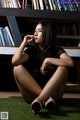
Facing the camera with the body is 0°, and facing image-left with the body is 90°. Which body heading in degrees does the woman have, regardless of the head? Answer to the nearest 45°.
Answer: approximately 0°

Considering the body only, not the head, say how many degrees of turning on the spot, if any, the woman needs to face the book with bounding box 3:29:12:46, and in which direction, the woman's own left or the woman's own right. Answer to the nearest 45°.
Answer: approximately 135° to the woman's own right

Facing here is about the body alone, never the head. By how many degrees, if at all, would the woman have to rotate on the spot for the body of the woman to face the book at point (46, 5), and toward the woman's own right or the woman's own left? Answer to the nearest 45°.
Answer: approximately 180°
